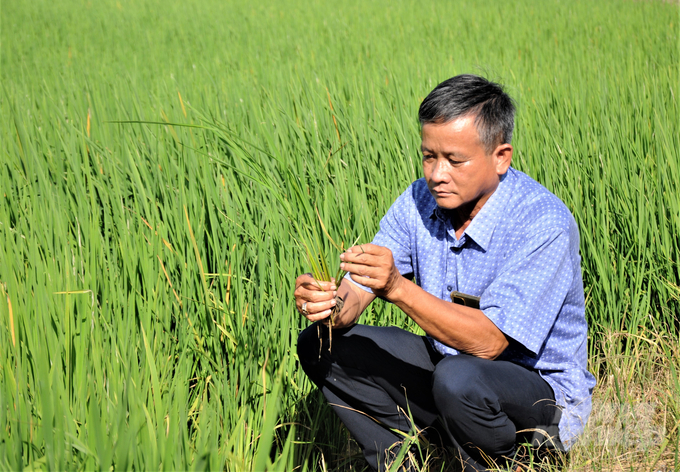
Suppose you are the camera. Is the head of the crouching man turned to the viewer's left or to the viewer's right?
to the viewer's left

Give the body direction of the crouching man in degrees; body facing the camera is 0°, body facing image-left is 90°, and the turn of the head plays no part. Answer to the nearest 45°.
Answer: approximately 45°
